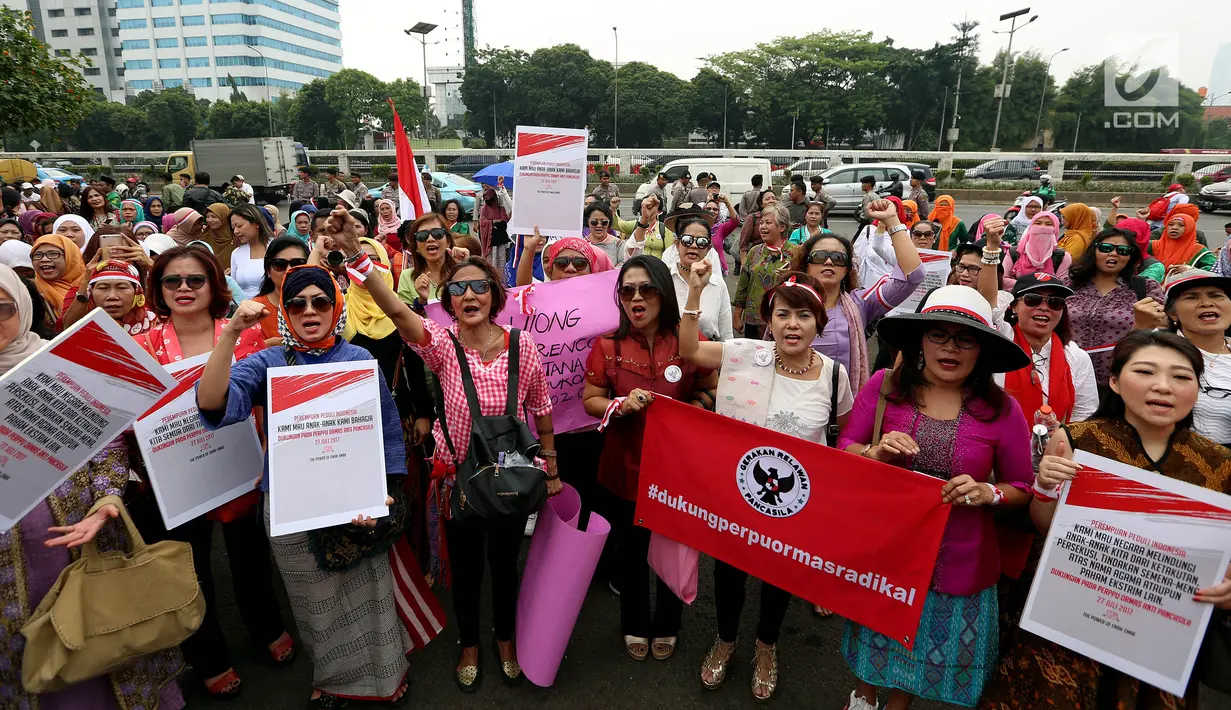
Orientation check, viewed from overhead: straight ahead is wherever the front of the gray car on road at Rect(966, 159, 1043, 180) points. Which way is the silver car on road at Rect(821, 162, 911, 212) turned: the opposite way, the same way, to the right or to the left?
the same way

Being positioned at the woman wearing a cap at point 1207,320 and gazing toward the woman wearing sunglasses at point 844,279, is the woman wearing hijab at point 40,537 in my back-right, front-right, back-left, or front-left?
front-left

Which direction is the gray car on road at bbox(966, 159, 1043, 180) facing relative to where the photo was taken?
to the viewer's left

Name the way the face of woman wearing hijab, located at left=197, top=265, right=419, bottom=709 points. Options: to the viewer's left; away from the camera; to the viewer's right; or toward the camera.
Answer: toward the camera

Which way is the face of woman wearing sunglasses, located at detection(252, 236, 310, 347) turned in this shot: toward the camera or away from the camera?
toward the camera

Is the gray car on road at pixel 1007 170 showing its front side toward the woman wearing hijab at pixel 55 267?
no

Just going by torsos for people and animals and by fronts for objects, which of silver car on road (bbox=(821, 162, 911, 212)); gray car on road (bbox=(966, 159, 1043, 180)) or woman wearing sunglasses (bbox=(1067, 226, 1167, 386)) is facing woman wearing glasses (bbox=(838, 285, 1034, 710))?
woman wearing sunglasses (bbox=(1067, 226, 1167, 386))

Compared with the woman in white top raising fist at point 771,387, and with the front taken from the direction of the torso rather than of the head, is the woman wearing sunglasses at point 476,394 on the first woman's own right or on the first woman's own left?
on the first woman's own right

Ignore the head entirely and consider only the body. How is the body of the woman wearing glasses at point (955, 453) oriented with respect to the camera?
toward the camera

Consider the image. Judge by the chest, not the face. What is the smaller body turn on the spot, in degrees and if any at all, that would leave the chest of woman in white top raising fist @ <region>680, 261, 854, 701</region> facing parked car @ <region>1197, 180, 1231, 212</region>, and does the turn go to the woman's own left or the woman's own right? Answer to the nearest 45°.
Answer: approximately 135° to the woman's own left

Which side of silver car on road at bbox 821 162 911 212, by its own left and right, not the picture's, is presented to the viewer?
left

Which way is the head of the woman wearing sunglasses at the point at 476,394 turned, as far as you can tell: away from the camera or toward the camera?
toward the camera

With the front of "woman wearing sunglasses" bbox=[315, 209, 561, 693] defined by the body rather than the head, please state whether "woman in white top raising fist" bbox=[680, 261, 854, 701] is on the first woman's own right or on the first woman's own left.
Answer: on the first woman's own left

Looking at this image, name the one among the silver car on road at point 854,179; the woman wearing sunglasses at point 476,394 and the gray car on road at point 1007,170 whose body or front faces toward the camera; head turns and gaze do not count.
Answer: the woman wearing sunglasses

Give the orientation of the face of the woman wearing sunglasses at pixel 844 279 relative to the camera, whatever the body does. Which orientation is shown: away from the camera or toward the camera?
toward the camera

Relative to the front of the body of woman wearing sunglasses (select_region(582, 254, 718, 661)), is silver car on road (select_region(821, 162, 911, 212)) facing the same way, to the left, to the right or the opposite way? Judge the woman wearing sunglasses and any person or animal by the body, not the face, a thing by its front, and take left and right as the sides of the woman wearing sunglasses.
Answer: to the right

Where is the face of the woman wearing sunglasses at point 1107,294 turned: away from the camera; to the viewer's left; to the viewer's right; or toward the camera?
toward the camera

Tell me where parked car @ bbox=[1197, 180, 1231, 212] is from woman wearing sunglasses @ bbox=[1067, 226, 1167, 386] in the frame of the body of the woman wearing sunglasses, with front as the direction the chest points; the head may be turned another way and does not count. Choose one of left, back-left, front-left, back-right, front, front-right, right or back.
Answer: back

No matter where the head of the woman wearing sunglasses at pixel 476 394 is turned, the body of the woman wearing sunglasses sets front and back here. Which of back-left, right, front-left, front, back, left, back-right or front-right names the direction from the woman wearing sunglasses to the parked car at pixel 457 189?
back

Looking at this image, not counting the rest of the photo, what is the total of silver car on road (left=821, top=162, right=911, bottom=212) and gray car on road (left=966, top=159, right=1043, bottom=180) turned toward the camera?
0

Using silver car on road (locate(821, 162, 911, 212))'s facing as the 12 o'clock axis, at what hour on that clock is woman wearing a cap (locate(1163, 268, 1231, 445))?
The woman wearing a cap is roughly at 9 o'clock from the silver car on road.
